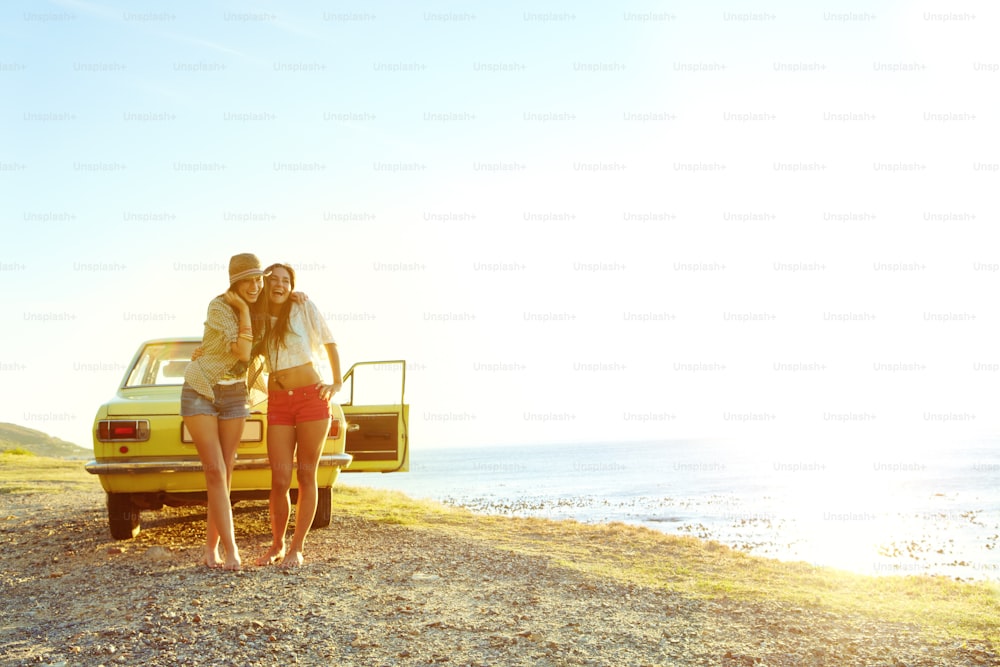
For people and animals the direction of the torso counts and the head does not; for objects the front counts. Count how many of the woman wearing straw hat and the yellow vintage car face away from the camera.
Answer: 1

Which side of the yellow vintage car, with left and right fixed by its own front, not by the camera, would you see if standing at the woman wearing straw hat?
back

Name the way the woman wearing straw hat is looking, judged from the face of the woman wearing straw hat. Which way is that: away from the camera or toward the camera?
toward the camera

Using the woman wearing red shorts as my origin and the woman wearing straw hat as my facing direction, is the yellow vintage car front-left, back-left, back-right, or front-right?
front-right

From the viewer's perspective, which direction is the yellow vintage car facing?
away from the camera

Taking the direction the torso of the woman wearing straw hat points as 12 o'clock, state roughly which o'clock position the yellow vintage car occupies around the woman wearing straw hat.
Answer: The yellow vintage car is roughly at 7 o'clock from the woman wearing straw hat.

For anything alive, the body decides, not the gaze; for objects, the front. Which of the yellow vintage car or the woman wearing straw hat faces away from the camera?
the yellow vintage car

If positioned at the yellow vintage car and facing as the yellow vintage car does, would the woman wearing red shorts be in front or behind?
behind
